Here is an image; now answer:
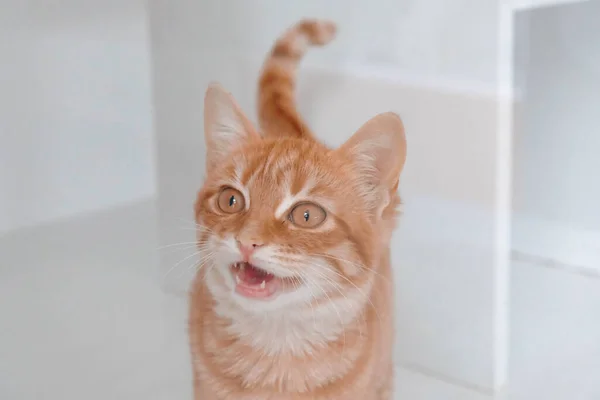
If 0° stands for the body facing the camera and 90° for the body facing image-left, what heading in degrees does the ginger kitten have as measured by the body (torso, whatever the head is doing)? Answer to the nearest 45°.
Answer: approximately 0°
